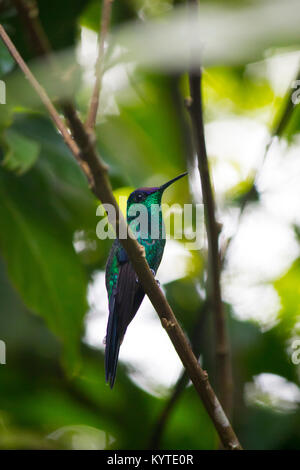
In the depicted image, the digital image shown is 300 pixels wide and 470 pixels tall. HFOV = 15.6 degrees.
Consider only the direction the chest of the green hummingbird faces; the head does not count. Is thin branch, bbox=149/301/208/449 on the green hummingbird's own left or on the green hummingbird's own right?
on the green hummingbird's own left

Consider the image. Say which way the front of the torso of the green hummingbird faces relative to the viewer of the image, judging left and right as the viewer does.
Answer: facing to the right of the viewer
